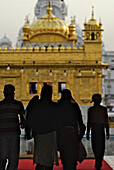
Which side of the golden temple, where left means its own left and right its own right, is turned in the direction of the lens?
front

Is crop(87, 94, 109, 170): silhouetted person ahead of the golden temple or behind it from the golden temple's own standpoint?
ahead

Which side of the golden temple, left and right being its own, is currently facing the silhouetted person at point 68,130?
front

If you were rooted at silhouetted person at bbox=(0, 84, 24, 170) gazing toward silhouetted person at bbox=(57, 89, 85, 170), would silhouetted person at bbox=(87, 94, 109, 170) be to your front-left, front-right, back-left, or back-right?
front-left

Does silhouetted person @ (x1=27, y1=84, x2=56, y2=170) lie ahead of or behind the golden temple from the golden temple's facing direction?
ahead

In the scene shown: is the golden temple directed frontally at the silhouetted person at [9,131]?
yes
